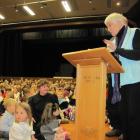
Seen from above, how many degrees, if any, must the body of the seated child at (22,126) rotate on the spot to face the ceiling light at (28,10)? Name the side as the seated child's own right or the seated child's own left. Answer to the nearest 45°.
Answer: approximately 135° to the seated child's own right

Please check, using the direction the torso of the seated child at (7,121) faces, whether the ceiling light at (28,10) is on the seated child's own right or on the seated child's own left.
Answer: on the seated child's own left

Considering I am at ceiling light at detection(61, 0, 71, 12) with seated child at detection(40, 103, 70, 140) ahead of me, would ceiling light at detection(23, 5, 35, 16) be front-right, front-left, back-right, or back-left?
back-right

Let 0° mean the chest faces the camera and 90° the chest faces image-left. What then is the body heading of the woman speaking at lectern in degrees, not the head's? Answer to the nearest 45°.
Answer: approximately 45°

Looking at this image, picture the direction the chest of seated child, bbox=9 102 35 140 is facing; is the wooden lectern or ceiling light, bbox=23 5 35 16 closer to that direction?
the wooden lectern

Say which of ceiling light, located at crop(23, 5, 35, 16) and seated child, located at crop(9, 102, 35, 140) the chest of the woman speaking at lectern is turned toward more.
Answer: the seated child
